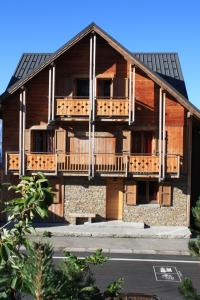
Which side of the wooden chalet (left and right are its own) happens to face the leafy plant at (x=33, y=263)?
front

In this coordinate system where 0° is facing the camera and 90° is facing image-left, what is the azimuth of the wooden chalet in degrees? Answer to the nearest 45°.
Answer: approximately 0°
